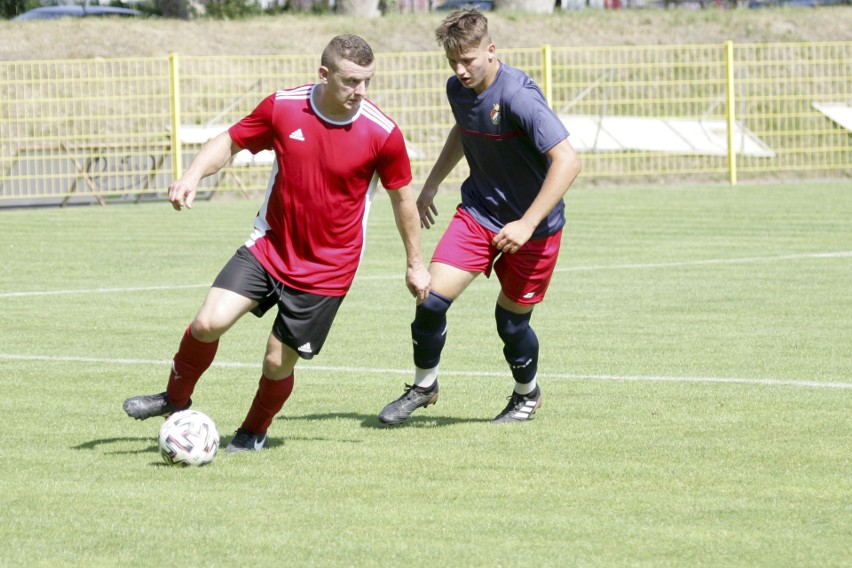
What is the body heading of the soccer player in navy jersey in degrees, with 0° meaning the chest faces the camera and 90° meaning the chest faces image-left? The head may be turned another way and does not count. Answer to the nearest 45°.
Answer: approximately 45°

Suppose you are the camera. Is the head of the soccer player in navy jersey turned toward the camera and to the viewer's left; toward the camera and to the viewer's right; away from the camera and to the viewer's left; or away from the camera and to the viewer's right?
toward the camera and to the viewer's left

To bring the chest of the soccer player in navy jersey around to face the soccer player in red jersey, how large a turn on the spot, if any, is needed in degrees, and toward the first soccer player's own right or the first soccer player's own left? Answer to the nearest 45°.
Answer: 0° — they already face them

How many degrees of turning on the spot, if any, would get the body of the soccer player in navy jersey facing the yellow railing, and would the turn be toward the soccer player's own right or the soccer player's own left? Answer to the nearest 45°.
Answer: approximately 135° to the soccer player's own right

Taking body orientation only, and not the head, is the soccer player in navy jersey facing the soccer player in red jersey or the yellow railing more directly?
the soccer player in red jersey

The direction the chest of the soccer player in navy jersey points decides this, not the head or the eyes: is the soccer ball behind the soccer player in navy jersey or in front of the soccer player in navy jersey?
in front

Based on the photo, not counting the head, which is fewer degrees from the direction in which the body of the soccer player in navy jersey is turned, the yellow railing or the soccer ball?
the soccer ball

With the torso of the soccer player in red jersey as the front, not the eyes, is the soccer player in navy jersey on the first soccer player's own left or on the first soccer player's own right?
on the first soccer player's own left

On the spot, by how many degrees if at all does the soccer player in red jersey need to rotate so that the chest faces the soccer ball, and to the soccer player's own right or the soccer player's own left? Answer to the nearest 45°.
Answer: approximately 45° to the soccer player's own right

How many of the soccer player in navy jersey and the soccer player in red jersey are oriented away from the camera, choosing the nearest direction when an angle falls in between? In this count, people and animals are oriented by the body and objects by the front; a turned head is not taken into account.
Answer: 0

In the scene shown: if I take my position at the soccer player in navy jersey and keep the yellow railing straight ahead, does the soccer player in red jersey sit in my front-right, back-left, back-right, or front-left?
back-left

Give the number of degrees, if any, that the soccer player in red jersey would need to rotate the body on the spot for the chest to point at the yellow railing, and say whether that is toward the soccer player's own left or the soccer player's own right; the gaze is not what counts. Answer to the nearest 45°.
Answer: approximately 180°
